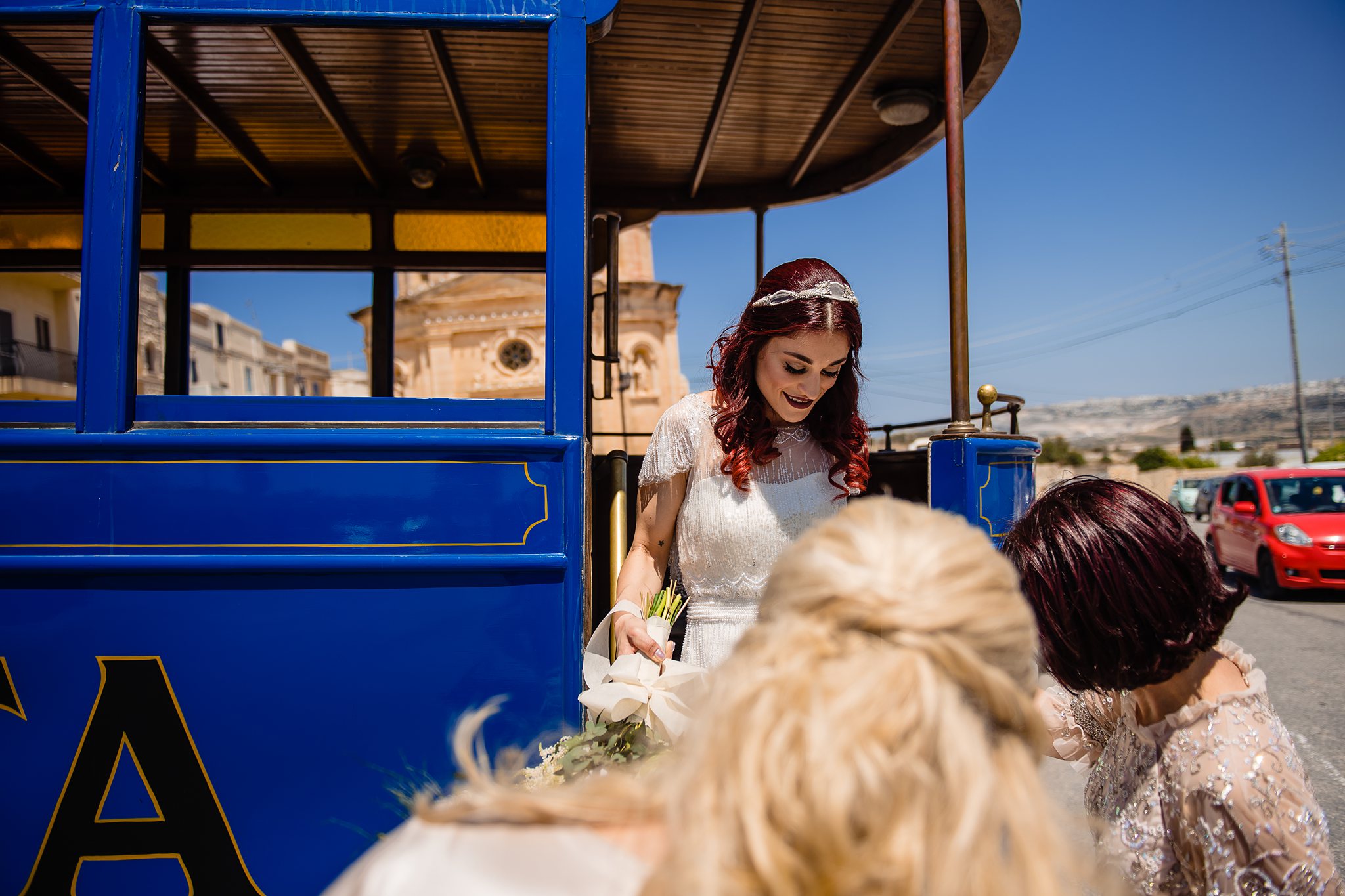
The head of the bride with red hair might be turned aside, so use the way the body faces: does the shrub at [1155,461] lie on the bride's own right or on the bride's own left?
on the bride's own left

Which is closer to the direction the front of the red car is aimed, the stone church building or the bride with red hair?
the bride with red hair

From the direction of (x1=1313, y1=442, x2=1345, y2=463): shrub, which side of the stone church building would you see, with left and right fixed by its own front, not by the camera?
left

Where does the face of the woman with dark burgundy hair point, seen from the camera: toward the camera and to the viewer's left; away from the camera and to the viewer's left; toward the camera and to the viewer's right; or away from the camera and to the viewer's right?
away from the camera and to the viewer's left

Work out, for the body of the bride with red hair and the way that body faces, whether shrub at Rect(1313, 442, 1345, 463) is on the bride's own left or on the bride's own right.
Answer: on the bride's own left

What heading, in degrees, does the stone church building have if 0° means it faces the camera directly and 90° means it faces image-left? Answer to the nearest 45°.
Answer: approximately 0°

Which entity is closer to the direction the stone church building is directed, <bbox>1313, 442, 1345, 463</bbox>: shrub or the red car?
the red car
